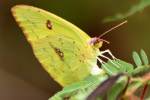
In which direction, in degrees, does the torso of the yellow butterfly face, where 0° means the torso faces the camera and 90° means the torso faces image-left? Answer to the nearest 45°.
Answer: approximately 270°

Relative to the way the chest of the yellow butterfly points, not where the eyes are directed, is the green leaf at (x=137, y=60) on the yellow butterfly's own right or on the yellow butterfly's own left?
on the yellow butterfly's own right
